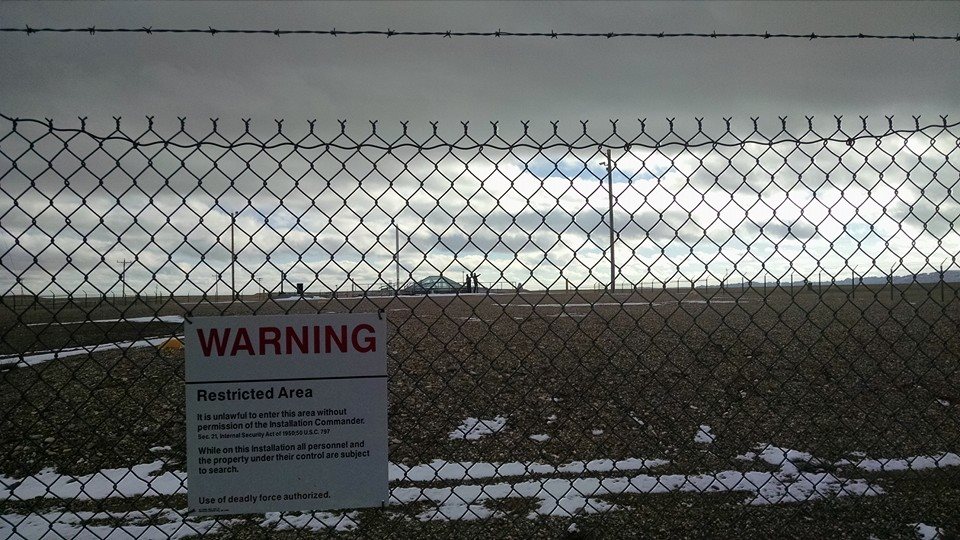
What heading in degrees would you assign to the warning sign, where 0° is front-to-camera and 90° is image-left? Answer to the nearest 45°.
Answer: approximately 0°
